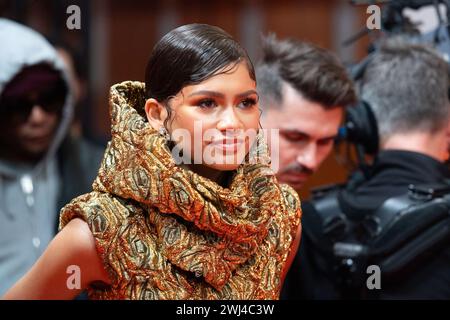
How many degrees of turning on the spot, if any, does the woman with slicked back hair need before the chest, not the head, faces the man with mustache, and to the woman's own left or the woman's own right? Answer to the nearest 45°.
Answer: approximately 90° to the woman's own left

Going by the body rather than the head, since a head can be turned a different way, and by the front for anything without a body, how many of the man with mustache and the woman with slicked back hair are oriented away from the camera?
0

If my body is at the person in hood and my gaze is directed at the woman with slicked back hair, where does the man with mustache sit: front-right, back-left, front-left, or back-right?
front-left

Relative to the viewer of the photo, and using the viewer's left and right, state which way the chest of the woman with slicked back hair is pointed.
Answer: facing the viewer and to the right of the viewer
